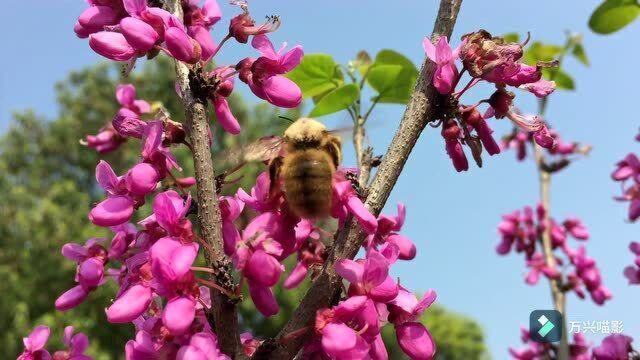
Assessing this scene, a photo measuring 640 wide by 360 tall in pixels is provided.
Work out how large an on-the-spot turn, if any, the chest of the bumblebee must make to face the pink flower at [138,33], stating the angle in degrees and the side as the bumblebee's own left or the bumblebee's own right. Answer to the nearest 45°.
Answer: approximately 90° to the bumblebee's own left

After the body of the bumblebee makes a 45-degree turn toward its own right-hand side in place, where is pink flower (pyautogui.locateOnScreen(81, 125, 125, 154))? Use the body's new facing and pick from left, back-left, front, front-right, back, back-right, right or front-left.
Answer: left

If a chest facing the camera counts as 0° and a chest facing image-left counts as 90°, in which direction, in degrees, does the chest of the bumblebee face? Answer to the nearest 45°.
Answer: approximately 180°

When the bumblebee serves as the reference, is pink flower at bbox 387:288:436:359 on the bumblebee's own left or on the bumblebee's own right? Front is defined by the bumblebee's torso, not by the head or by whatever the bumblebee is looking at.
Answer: on the bumblebee's own right

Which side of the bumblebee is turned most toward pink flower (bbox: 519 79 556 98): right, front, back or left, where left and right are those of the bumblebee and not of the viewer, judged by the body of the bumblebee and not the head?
right
